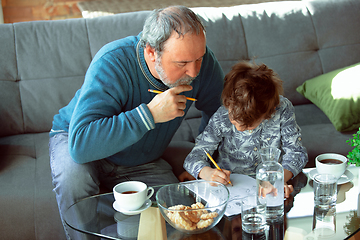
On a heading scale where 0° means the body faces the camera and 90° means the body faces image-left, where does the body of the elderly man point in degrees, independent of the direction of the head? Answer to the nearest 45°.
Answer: approximately 315°

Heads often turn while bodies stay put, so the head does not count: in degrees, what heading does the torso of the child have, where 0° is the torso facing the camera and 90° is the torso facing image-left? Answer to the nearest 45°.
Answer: approximately 0°

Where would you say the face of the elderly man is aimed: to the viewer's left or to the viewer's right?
to the viewer's right

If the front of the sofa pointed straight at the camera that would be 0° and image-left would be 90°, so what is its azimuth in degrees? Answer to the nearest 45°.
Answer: approximately 0°

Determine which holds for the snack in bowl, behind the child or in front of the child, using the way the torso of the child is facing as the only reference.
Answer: in front

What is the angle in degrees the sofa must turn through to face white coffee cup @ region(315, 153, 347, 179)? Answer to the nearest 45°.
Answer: approximately 45° to its left
